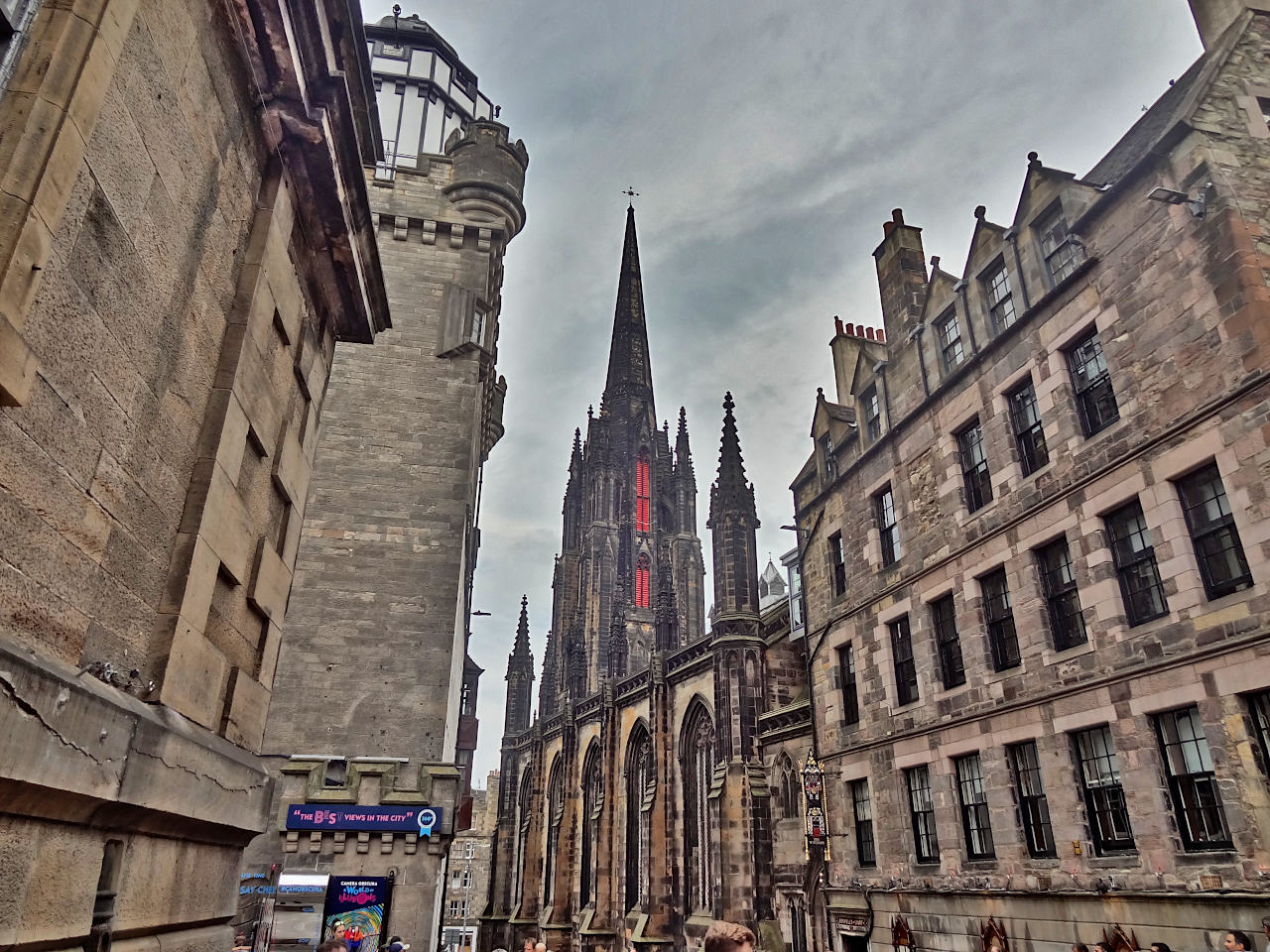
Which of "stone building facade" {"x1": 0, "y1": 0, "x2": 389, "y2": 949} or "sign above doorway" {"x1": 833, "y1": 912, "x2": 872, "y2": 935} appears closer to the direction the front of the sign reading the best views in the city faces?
the stone building facade

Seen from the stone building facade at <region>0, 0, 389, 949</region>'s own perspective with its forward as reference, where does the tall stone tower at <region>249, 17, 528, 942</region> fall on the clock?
The tall stone tower is roughly at 8 o'clock from the stone building facade.

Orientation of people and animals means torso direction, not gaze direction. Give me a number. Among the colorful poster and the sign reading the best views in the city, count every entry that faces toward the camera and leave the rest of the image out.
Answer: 2

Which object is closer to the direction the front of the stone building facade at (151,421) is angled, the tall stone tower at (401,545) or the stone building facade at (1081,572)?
the stone building facade

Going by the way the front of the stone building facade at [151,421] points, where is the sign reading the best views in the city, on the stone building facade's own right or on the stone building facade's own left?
on the stone building facade's own left

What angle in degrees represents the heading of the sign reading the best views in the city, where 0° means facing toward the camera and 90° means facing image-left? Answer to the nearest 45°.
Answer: approximately 0°

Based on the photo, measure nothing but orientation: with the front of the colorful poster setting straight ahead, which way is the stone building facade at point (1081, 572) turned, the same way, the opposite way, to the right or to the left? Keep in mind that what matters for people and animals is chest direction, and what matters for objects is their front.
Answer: to the right

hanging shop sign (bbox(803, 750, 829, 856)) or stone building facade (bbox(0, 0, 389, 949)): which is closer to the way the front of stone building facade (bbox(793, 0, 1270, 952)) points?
the stone building facade

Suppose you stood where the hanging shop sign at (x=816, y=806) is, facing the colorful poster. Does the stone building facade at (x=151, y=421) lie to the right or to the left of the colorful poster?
left
